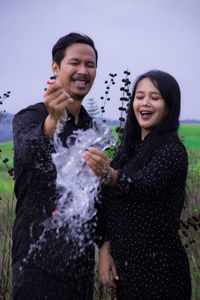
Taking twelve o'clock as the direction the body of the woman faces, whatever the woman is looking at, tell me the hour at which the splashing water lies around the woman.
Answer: The splashing water is roughly at 2 o'clock from the woman.

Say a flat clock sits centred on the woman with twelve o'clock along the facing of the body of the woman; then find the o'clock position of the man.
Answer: The man is roughly at 1 o'clock from the woman.

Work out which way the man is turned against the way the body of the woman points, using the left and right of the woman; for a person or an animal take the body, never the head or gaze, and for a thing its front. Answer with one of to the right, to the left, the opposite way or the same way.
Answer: to the left

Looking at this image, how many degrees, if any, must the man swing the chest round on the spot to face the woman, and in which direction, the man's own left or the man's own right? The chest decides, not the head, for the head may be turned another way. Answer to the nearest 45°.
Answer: approximately 45° to the man's own left

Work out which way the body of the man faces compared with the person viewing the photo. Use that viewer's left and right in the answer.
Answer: facing the viewer and to the right of the viewer

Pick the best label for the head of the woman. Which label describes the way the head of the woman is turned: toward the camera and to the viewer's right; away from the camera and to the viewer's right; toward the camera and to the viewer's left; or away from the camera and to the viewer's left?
toward the camera and to the viewer's left

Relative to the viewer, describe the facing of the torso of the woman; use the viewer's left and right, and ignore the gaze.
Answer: facing the viewer and to the left of the viewer

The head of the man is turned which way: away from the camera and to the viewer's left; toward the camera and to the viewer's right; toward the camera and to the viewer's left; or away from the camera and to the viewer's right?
toward the camera and to the viewer's right

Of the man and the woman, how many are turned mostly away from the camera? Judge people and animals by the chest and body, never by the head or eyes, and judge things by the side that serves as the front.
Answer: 0
